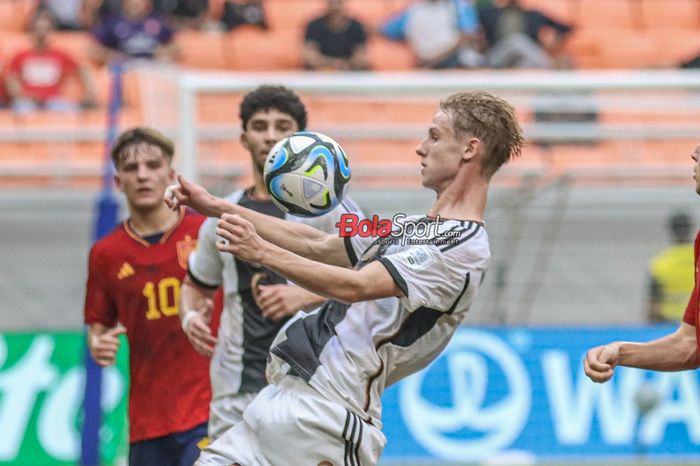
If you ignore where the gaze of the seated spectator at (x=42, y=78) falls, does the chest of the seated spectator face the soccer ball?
yes

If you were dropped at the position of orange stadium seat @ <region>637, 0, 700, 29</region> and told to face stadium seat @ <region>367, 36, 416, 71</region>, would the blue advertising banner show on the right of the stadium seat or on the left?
left

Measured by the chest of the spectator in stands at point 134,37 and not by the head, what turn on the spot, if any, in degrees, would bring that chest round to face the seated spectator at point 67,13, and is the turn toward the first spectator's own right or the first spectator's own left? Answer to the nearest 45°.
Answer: approximately 135° to the first spectator's own right

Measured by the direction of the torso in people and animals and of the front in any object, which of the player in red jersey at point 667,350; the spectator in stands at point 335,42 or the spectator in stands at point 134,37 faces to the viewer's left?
the player in red jersey

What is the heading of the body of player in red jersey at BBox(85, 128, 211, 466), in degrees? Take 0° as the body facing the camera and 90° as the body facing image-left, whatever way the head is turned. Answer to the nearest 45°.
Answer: approximately 0°
